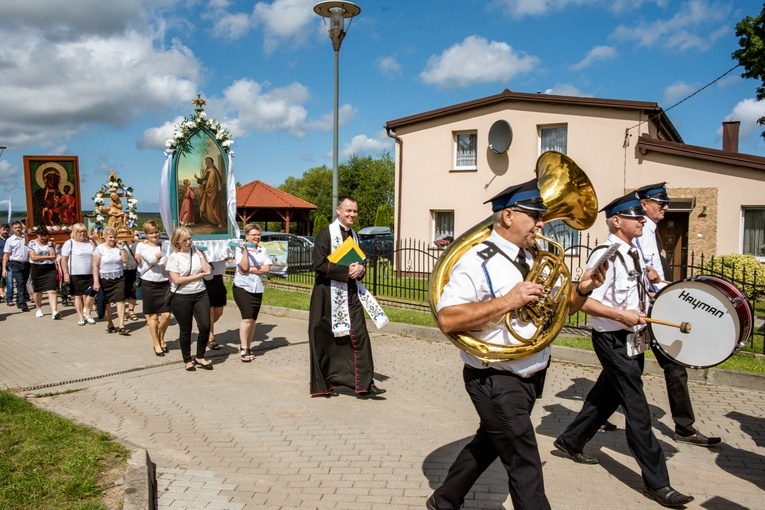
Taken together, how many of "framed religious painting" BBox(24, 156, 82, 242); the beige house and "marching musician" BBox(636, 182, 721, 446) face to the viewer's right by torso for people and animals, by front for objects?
1

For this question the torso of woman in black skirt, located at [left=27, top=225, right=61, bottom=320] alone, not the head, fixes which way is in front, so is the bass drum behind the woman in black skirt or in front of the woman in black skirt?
in front

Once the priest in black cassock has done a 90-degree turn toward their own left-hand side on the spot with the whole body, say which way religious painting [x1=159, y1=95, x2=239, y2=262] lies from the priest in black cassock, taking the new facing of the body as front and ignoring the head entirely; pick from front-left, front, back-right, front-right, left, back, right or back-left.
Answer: left

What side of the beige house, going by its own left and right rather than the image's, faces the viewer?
front

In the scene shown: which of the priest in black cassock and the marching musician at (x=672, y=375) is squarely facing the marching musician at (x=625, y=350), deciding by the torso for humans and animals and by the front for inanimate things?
the priest in black cassock

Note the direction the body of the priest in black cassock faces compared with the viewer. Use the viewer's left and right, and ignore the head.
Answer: facing the viewer and to the right of the viewer

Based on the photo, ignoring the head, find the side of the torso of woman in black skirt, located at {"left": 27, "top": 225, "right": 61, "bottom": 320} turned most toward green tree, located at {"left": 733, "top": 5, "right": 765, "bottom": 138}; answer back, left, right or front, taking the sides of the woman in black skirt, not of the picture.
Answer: left

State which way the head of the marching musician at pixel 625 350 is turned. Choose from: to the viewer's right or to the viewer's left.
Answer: to the viewer's right

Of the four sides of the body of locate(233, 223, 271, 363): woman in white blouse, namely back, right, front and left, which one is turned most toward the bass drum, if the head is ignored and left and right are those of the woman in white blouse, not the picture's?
front

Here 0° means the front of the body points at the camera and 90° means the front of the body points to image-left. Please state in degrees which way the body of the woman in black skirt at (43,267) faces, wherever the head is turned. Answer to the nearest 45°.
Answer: approximately 0°

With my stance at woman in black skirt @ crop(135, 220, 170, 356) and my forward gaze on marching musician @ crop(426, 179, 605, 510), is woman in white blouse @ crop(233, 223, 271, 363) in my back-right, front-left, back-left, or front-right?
front-left

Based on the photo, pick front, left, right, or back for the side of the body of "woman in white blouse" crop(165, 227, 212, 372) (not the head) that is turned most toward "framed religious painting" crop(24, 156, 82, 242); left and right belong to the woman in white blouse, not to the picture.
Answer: back

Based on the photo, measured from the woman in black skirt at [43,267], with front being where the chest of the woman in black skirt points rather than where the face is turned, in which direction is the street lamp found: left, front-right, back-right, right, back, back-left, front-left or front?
front-left

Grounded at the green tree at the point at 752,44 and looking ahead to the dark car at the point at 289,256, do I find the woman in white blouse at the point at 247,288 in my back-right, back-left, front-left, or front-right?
front-left

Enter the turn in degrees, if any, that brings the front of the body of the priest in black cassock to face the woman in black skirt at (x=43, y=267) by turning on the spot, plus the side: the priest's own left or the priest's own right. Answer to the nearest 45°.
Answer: approximately 180°

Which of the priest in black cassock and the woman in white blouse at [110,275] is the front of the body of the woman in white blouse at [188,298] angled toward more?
the priest in black cassock
